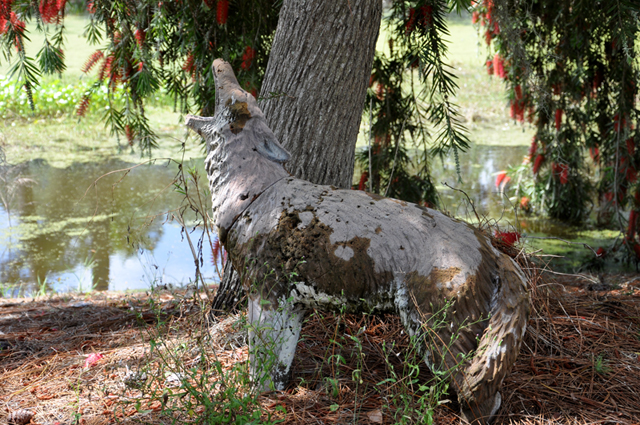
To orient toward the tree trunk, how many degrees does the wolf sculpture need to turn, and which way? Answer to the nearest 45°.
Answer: approximately 90° to its right

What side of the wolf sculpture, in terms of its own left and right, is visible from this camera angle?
left
